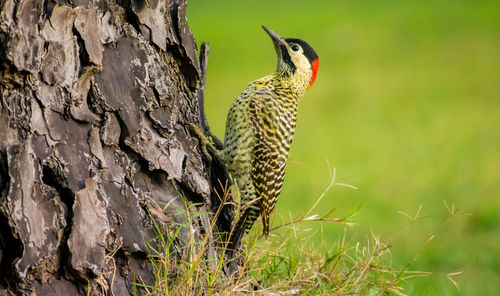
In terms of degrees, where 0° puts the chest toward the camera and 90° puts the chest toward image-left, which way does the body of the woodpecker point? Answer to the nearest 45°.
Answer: approximately 90°
